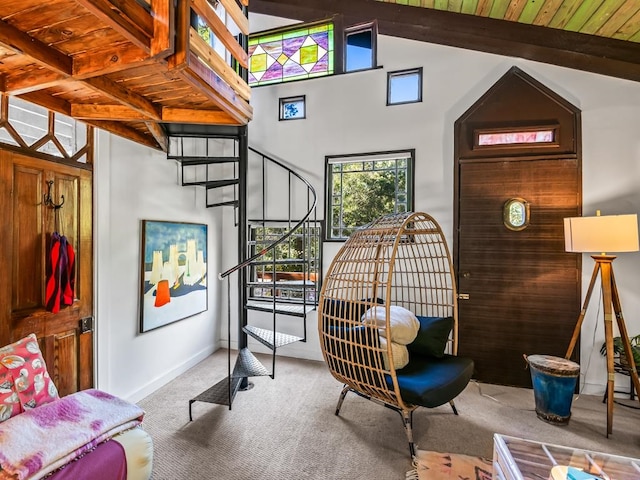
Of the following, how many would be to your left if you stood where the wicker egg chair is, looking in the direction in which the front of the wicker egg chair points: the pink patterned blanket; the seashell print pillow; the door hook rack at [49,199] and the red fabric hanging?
0

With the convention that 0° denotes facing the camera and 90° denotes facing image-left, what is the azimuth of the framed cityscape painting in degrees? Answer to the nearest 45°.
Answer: approximately 315°

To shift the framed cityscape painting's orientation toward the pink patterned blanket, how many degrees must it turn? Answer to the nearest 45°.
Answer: approximately 45° to its right

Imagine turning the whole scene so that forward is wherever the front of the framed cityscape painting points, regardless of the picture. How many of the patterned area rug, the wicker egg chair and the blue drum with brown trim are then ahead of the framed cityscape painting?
3

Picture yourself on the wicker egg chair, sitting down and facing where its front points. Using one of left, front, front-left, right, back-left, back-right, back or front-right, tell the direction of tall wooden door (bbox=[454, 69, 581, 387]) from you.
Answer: left

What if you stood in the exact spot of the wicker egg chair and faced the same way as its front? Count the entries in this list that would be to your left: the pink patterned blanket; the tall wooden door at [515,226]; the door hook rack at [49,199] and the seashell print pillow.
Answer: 1

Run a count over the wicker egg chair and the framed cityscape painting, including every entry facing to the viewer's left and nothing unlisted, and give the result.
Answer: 0

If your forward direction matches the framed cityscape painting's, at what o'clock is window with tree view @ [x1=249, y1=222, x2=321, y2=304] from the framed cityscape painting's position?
The window with tree view is roughly at 10 o'clock from the framed cityscape painting.

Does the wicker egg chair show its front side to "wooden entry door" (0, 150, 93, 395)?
no

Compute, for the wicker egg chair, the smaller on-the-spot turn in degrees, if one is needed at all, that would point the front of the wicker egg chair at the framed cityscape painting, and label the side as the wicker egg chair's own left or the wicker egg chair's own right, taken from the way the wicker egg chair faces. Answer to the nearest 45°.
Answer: approximately 135° to the wicker egg chair's own right

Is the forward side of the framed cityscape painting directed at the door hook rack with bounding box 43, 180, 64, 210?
no

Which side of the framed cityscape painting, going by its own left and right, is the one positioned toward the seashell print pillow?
right

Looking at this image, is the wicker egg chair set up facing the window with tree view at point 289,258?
no

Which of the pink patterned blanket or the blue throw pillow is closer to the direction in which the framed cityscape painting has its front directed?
the blue throw pillow
